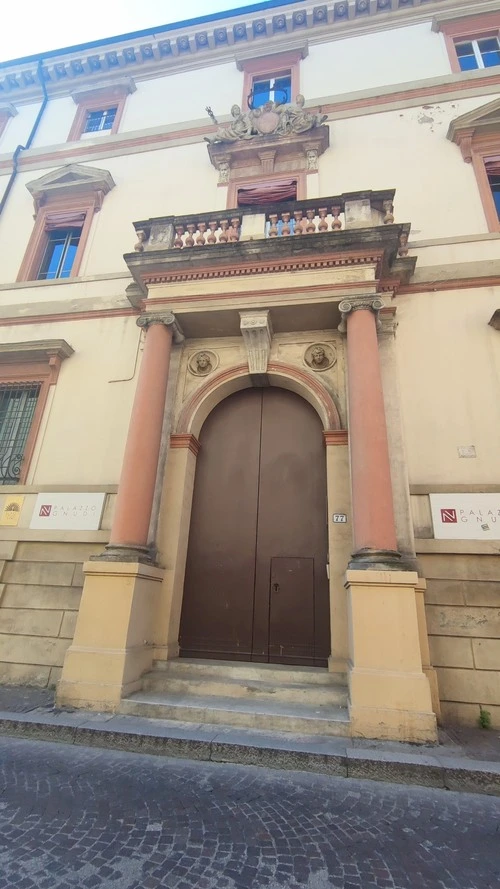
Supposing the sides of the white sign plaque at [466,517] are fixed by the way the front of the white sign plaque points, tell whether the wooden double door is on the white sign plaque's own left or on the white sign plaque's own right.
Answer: on the white sign plaque's own right

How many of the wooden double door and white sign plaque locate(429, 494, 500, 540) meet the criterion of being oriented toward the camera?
2

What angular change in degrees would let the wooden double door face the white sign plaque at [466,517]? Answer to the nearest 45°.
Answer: approximately 90° to its left

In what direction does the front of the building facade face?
toward the camera

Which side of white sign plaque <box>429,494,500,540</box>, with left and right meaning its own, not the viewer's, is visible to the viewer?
front

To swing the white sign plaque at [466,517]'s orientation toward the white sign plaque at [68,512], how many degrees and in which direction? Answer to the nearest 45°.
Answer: approximately 90° to its right

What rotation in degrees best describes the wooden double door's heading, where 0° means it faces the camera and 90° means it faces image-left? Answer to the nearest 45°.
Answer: approximately 0°

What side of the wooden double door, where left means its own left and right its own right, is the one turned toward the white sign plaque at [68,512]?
right
